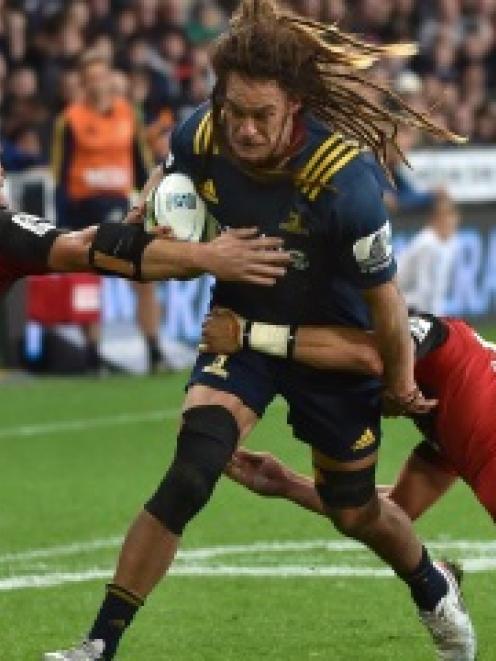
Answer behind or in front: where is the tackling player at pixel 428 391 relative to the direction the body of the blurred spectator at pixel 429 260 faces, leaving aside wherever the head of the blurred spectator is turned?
in front

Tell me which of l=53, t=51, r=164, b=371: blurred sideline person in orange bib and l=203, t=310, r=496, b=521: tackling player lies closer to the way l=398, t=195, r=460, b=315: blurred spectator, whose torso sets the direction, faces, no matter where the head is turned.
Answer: the tackling player

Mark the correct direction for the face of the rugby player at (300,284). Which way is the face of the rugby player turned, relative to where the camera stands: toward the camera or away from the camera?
toward the camera

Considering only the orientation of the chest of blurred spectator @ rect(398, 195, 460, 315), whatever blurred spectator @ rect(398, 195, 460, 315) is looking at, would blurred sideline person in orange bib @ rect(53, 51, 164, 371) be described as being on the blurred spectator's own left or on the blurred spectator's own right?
on the blurred spectator's own right

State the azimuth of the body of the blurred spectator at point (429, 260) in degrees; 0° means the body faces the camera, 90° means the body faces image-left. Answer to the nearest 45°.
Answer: approximately 315°

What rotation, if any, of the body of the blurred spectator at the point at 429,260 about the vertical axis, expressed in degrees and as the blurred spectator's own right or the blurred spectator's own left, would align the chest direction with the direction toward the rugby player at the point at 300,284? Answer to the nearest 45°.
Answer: approximately 45° to the blurred spectator's own right

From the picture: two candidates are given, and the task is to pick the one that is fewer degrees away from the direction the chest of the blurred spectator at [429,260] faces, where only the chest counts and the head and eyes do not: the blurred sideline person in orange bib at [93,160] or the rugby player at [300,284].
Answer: the rugby player

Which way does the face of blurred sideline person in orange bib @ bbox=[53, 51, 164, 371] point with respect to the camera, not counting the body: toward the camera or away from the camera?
toward the camera
